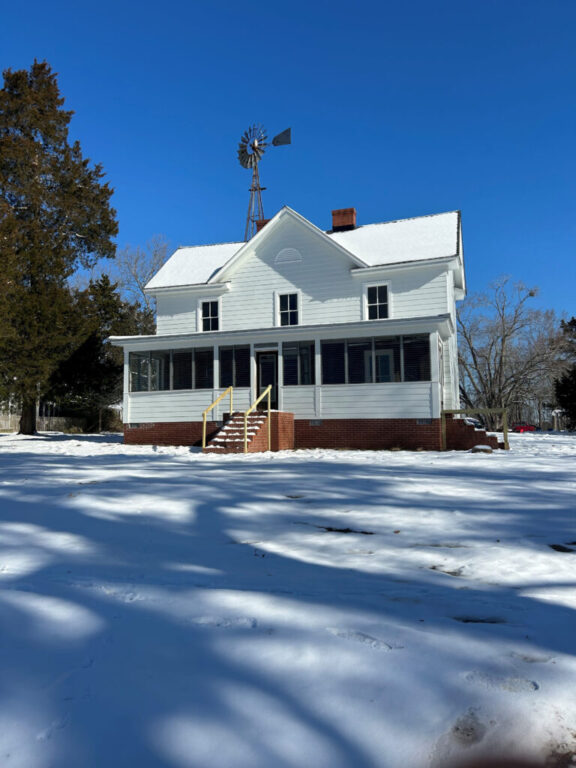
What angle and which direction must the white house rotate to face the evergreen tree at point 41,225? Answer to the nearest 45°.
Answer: approximately 135° to its right

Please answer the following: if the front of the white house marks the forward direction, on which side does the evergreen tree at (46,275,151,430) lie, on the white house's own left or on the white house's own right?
on the white house's own right

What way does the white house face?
toward the camera
